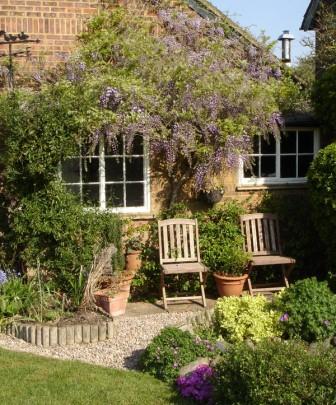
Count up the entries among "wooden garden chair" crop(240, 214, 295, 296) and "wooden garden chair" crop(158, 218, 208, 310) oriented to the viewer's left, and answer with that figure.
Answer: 0

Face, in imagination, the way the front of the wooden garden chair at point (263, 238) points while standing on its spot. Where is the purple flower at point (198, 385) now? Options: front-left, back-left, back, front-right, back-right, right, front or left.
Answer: front-right

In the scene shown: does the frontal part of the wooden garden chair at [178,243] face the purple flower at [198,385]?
yes

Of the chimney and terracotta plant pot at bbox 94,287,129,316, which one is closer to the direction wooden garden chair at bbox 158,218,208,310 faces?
the terracotta plant pot

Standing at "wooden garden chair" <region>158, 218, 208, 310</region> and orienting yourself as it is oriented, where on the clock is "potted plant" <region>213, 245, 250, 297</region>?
The potted plant is roughly at 9 o'clock from the wooden garden chair.

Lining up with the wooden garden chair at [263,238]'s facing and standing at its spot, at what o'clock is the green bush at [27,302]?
The green bush is roughly at 3 o'clock from the wooden garden chair.

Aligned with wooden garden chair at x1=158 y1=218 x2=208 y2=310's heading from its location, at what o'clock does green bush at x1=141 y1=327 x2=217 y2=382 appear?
The green bush is roughly at 12 o'clock from the wooden garden chair.

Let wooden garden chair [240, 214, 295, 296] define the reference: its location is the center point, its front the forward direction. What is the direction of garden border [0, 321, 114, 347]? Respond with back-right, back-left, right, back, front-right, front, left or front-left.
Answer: right

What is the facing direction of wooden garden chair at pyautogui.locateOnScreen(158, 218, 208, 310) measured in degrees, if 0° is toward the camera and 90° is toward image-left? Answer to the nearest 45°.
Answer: approximately 0°

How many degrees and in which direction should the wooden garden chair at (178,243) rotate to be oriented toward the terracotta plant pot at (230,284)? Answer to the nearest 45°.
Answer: approximately 90° to its left

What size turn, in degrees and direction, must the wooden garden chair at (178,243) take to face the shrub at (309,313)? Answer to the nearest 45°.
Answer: approximately 45° to its left

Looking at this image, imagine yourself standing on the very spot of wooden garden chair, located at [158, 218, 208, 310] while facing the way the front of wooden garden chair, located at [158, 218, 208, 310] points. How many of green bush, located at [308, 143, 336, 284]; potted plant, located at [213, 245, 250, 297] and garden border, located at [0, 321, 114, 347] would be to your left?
2

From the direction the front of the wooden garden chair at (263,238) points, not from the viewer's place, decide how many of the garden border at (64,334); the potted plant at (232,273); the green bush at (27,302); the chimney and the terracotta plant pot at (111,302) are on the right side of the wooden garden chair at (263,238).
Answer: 4

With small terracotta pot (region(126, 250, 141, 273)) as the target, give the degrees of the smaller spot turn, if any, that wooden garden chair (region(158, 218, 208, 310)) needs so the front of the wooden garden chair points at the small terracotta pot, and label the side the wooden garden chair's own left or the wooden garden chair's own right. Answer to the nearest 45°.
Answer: approximately 90° to the wooden garden chair's own right

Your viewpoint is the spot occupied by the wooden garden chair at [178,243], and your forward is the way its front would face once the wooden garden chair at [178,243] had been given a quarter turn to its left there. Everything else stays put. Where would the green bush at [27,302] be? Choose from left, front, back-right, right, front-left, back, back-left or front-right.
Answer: back-right

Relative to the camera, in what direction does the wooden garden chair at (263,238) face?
facing the viewer and to the right of the viewer

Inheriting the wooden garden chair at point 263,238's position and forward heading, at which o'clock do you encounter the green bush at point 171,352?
The green bush is roughly at 2 o'clock from the wooden garden chair.

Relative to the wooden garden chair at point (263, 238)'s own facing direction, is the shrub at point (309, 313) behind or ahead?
ahead
